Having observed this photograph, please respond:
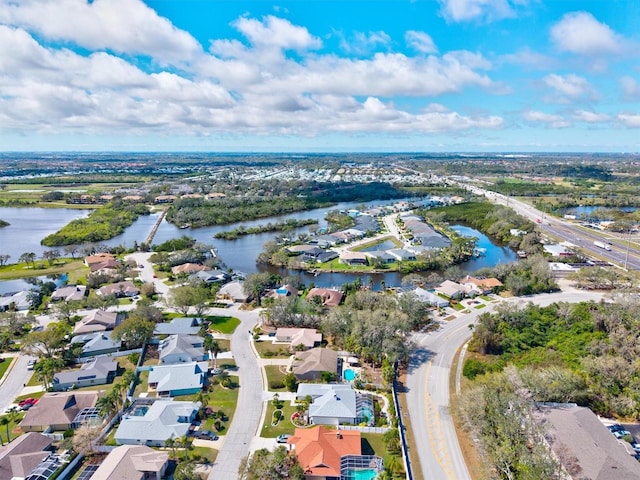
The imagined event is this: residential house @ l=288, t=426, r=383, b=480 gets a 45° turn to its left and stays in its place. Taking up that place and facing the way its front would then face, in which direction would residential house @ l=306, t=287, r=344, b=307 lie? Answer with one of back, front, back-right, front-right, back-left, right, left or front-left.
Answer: back-right

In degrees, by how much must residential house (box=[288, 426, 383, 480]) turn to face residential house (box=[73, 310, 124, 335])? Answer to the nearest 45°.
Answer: approximately 45° to its right

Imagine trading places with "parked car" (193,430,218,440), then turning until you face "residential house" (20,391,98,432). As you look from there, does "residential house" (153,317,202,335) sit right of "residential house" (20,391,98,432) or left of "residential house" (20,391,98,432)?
right

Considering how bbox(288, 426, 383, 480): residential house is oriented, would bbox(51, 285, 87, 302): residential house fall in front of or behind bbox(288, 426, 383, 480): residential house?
in front

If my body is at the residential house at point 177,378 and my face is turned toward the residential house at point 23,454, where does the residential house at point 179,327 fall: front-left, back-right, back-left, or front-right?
back-right

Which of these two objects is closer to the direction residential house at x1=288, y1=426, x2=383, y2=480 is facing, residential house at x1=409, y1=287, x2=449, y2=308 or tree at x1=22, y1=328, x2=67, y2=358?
the tree

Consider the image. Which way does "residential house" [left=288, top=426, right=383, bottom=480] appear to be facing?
to the viewer's left

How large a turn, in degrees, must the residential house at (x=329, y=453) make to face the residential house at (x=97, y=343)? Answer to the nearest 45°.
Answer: approximately 45° to its right

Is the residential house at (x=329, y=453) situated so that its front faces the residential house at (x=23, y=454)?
yes

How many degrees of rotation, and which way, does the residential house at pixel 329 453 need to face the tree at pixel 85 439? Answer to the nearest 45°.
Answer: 0° — it already faces it

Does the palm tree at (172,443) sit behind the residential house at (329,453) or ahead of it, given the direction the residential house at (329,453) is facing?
ahead

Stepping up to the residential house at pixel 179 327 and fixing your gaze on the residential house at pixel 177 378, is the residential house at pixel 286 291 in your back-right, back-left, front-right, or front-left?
back-left

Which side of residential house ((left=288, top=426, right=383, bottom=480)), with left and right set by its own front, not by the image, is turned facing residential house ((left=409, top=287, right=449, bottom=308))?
right

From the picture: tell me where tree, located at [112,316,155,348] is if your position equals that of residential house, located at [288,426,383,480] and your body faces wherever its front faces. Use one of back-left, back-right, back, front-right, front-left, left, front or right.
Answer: front-right

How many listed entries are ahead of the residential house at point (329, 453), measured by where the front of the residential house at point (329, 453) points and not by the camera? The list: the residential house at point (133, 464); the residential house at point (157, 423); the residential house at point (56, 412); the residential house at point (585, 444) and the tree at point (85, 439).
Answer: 4
